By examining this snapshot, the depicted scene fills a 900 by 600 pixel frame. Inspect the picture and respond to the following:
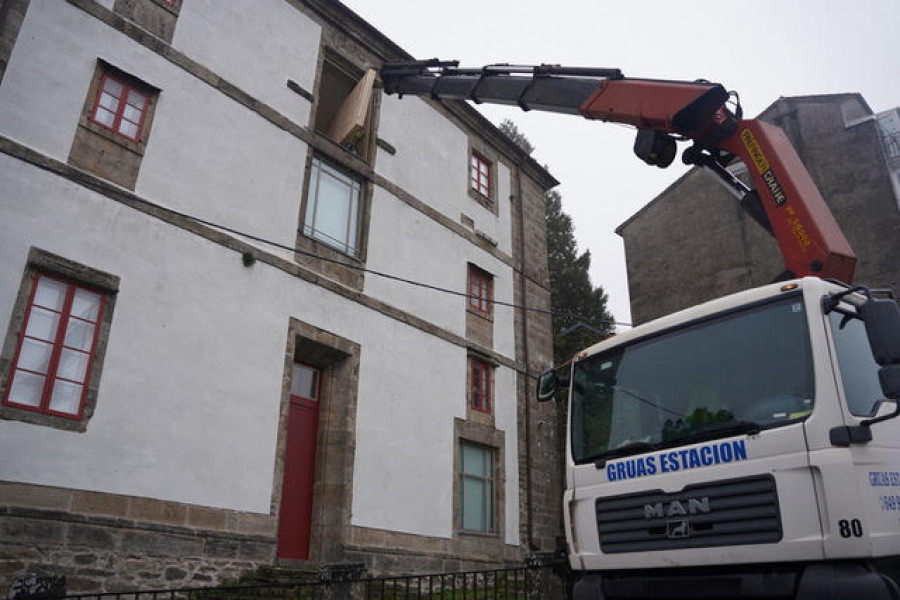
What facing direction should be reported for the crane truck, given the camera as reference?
facing the viewer and to the left of the viewer

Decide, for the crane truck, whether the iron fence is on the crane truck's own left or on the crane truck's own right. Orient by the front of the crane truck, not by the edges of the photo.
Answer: on the crane truck's own right

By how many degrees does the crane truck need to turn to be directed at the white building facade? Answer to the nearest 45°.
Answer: approximately 90° to its right

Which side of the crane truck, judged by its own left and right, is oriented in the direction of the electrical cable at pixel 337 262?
right

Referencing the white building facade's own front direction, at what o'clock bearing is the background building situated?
The background building is roughly at 10 o'clock from the white building facade.

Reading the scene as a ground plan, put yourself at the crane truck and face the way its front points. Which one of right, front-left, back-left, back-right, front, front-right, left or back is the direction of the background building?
back-right

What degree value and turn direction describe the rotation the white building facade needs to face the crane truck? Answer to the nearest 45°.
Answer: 0° — it already faces it

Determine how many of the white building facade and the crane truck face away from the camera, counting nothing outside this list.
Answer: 0
